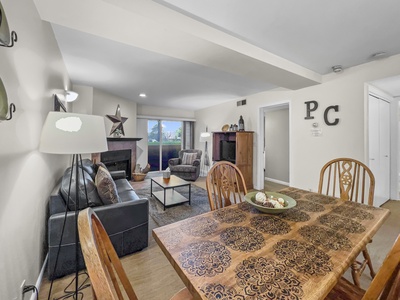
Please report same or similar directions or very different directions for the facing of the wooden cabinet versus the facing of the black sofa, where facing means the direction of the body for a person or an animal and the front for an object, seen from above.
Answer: very different directions

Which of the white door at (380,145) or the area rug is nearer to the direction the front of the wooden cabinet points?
the area rug

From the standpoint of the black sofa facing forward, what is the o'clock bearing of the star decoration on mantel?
The star decoration on mantel is roughly at 9 o'clock from the black sofa.

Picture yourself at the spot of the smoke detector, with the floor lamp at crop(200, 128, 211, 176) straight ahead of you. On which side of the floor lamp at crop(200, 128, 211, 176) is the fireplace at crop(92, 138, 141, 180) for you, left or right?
left

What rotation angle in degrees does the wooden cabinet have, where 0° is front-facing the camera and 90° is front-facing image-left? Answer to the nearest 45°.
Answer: approximately 45°

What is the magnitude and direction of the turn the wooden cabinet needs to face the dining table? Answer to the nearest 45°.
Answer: approximately 45° to its left

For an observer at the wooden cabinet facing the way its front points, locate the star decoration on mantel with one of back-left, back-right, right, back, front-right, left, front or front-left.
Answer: front-right

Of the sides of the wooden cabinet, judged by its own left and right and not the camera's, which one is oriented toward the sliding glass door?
right

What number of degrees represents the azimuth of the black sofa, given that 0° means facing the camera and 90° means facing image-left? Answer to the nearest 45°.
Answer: approximately 270°

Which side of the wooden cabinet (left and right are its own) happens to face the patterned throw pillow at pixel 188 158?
right

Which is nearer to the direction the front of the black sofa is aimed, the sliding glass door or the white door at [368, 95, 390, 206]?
the white door

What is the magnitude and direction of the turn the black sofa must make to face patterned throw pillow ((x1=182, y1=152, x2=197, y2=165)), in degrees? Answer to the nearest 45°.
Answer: approximately 45° to its left

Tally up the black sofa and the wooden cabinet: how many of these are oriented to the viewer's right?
1

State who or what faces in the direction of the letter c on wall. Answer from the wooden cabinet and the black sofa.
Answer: the black sofa

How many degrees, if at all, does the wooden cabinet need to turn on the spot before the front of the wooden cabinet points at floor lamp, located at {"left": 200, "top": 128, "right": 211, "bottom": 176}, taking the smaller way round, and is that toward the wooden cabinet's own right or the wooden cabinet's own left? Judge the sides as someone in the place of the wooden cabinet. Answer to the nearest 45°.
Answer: approximately 90° to the wooden cabinet's own right
